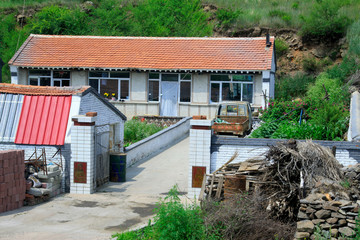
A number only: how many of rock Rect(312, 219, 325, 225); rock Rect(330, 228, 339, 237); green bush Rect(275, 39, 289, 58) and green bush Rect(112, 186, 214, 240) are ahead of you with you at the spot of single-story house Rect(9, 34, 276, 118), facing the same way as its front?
3

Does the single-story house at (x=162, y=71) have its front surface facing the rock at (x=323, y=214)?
yes

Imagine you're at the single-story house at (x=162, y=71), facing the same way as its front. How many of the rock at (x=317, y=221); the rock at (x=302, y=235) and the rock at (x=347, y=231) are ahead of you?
3

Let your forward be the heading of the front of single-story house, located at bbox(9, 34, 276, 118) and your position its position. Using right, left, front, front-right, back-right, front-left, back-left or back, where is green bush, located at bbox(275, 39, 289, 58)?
back-left

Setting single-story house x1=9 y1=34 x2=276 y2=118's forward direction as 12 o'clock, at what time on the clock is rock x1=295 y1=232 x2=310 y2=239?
The rock is roughly at 12 o'clock from the single-story house.

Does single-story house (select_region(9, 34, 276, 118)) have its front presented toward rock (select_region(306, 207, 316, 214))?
yes

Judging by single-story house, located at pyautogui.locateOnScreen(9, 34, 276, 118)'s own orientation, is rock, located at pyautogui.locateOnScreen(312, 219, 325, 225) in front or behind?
in front

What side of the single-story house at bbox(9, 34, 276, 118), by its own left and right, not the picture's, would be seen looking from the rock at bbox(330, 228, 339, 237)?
front

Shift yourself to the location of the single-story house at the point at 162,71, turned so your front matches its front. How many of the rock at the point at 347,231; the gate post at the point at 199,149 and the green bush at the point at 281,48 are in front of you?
2

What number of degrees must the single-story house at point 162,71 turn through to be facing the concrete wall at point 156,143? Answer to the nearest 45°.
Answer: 0° — it already faces it

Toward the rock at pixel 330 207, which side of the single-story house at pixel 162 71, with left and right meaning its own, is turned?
front

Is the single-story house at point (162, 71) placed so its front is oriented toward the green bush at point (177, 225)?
yes

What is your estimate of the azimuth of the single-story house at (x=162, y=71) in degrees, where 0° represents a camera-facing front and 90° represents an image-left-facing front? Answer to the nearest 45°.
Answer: approximately 0°

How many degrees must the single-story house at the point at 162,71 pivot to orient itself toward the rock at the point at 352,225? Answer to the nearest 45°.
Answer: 0° — it already faces it

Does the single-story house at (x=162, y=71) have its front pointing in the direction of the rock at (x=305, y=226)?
yes
